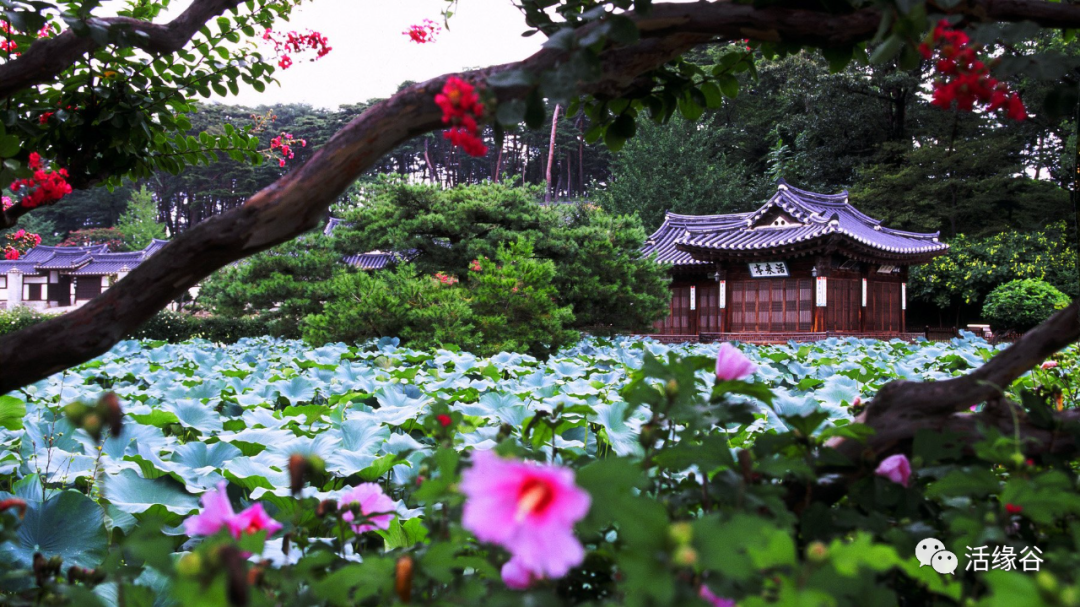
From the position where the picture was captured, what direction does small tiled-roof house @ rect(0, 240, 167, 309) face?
facing the viewer

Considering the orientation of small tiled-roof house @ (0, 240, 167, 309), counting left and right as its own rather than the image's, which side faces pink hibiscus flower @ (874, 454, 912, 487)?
front

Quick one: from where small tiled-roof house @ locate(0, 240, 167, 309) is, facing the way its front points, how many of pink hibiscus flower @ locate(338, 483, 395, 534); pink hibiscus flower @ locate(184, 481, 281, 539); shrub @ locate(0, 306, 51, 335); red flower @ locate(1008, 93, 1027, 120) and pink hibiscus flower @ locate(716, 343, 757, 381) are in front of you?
5

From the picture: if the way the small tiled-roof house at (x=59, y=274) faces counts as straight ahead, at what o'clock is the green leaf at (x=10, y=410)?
The green leaf is roughly at 12 o'clock from the small tiled-roof house.

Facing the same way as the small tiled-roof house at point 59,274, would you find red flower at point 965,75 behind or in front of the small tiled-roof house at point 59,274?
in front

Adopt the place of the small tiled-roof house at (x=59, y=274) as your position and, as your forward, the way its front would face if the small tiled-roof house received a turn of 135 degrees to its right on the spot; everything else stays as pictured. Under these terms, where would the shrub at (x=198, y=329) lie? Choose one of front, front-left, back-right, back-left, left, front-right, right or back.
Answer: back-left

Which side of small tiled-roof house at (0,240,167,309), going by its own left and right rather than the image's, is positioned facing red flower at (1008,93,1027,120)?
front

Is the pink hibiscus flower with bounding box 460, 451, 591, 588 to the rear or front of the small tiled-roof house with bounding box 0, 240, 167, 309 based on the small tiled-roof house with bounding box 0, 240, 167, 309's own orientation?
to the front
